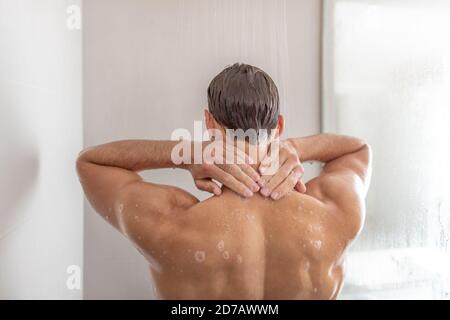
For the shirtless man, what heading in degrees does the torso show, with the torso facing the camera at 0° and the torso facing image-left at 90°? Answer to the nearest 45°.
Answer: approximately 180°

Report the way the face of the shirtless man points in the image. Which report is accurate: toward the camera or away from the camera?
away from the camera
